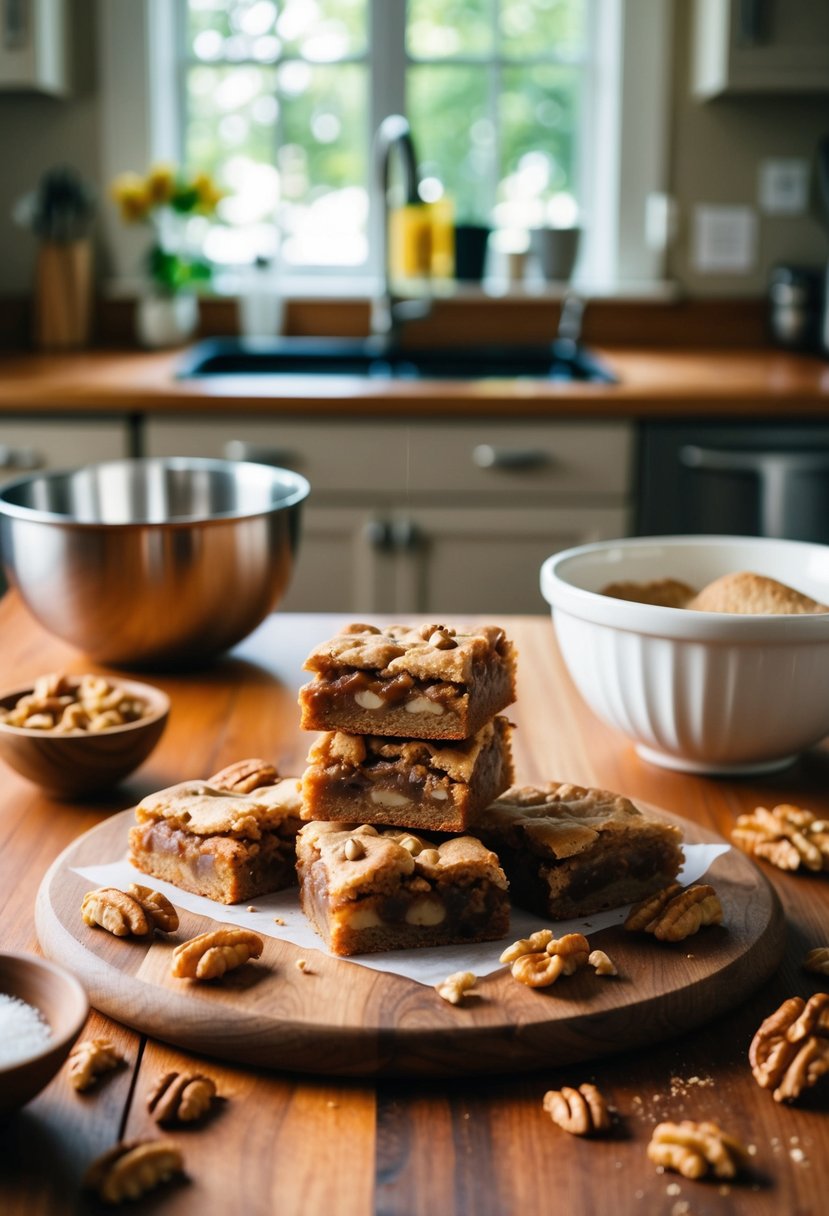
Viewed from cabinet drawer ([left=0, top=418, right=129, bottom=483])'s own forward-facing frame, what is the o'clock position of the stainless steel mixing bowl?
The stainless steel mixing bowl is roughly at 12 o'clock from the cabinet drawer.

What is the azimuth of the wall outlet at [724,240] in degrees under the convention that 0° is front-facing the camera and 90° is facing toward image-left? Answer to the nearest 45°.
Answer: approximately 0°

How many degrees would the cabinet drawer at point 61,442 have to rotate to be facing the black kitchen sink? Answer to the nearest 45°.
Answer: approximately 135° to its left

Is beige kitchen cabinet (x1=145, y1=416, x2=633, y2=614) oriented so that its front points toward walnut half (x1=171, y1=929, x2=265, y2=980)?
yes

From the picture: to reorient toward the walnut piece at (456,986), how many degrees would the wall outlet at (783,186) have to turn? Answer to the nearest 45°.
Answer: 0° — it already faces it

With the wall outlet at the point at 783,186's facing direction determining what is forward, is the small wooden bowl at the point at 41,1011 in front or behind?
in front

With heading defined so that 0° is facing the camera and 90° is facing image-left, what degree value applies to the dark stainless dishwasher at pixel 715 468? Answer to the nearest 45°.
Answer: approximately 0°

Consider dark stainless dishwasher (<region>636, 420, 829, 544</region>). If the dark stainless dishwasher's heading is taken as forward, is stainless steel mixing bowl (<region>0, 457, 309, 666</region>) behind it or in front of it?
in front

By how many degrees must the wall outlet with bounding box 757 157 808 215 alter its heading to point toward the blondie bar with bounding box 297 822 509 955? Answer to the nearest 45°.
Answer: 0° — it already faces it
